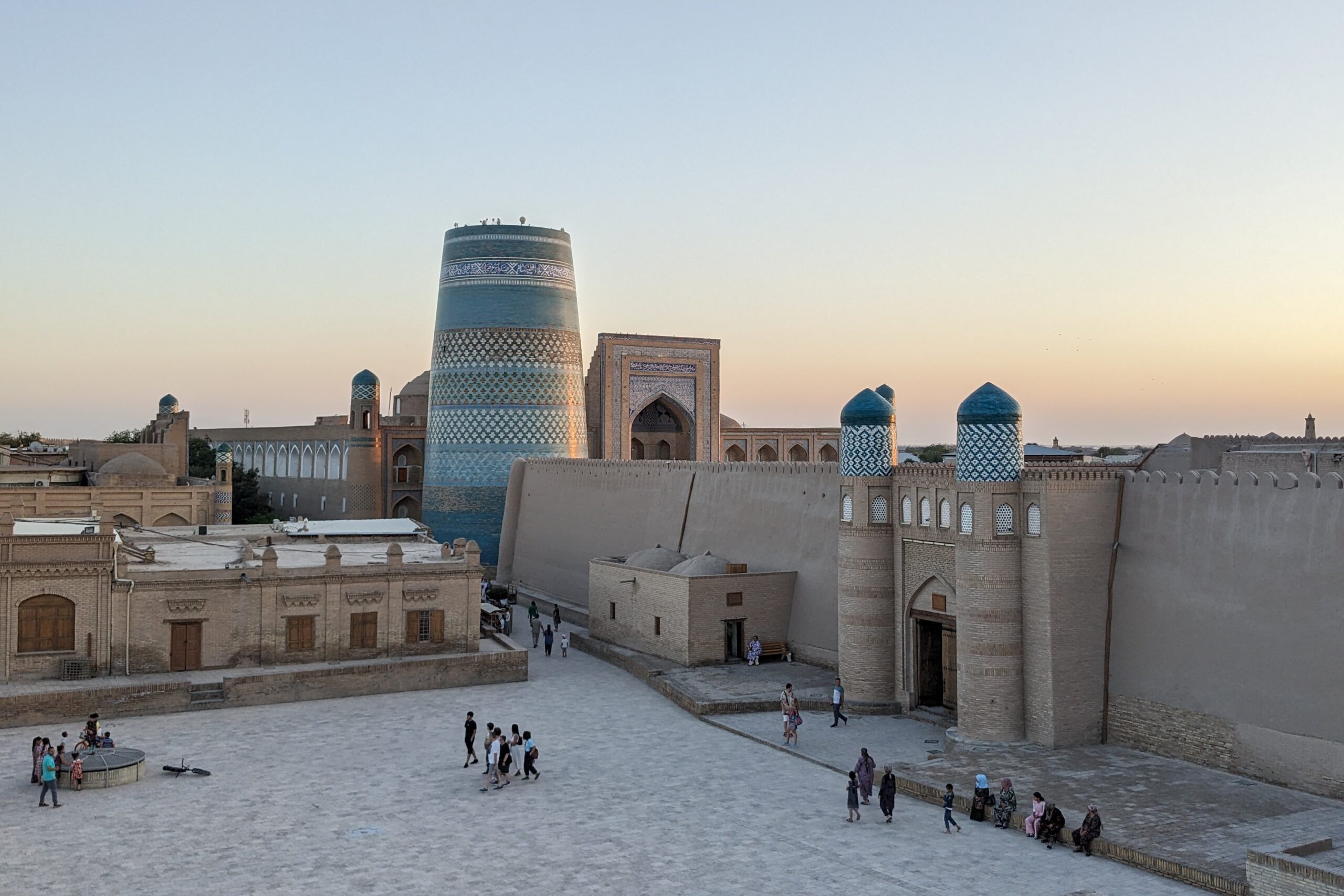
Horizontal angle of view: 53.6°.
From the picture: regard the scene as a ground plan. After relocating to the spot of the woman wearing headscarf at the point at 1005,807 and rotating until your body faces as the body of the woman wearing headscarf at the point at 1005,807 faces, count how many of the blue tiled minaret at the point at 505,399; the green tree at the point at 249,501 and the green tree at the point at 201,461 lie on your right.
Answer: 3

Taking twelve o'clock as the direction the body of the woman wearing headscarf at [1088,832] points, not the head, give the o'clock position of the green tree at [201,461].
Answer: The green tree is roughly at 3 o'clock from the woman wearing headscarf.

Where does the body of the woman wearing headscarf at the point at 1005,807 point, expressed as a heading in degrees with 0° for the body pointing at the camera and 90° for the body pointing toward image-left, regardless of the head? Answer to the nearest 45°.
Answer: approximately 45°

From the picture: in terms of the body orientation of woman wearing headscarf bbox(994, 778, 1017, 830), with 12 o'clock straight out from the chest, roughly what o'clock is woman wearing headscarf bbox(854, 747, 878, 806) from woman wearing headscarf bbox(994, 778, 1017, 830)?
woman wearing headscarf bbox(854, 747, 878, 806) is roughly at 2 o'clock from woman wearing headscarf bbox(994, 778, 1017, 830).

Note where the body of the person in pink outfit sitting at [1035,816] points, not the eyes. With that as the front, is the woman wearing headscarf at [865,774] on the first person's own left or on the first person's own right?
on the first person's own right

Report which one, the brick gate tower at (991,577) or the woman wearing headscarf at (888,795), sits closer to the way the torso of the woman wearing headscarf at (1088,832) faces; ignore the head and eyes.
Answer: the woman wearing headscarf

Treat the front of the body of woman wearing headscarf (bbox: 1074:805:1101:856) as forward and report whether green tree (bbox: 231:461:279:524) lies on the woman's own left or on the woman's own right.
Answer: on the woman's own right

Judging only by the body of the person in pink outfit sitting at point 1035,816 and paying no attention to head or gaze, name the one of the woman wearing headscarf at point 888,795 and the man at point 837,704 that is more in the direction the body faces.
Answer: the woman wearing headscarf

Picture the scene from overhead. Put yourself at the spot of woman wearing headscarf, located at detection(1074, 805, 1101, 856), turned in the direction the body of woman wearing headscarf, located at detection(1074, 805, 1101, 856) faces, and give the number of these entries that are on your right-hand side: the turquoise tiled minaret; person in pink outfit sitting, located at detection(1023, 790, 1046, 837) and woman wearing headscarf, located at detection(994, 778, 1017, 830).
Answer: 3
